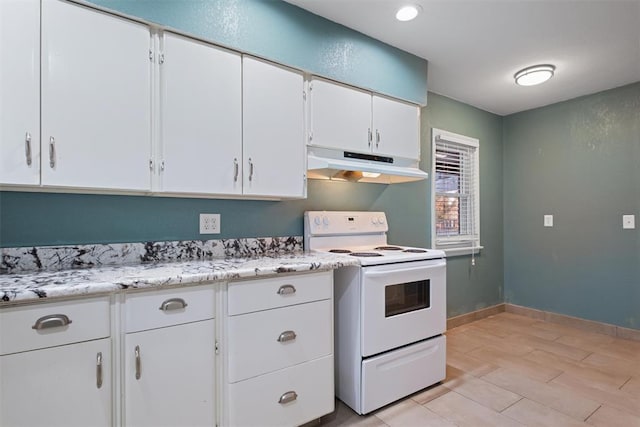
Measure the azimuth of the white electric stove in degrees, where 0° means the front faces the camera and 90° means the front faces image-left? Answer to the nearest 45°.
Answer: approximately 315°

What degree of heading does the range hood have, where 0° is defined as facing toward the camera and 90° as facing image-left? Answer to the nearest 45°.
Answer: approximately 315°

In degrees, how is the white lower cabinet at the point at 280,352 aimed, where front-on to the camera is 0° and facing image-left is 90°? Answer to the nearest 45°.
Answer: approximately 315°

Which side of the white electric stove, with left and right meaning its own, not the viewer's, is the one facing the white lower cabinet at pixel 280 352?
right

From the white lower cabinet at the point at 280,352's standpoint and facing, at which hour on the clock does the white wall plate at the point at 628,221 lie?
The white wall plate is roughly at 10 o'clock from the white lower cabinet.

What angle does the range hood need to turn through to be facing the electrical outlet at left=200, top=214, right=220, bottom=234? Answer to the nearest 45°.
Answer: approximately 90° to its right

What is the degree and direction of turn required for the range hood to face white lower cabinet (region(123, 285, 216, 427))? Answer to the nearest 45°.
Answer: approximately 90° to its right
